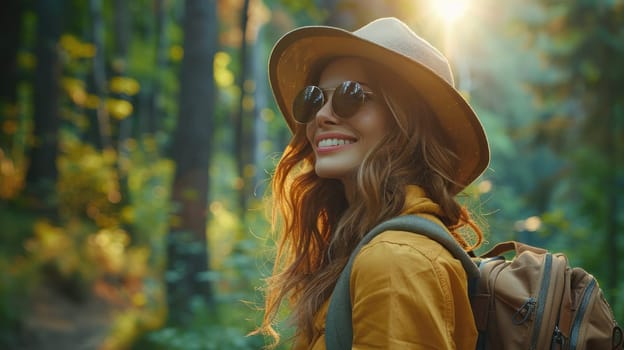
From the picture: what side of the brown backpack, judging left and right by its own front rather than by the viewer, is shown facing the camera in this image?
right

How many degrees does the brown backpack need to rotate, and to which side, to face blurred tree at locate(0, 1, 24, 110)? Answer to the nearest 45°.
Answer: approximately 135° to its left

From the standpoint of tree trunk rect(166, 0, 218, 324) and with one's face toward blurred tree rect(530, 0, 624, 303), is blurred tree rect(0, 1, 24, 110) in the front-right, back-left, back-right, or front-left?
back-left

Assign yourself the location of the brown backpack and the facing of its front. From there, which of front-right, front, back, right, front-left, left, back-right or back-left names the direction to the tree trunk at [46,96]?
back-left

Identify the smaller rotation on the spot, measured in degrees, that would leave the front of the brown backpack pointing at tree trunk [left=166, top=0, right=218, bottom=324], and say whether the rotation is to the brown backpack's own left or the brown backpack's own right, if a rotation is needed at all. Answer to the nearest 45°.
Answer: approximately 135° to the brown backpack's own left

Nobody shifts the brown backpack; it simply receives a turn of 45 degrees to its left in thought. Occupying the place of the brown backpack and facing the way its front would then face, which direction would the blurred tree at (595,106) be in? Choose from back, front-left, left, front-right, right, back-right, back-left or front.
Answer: front-left

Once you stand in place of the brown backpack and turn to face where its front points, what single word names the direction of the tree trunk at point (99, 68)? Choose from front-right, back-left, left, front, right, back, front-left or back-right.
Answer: back-left
